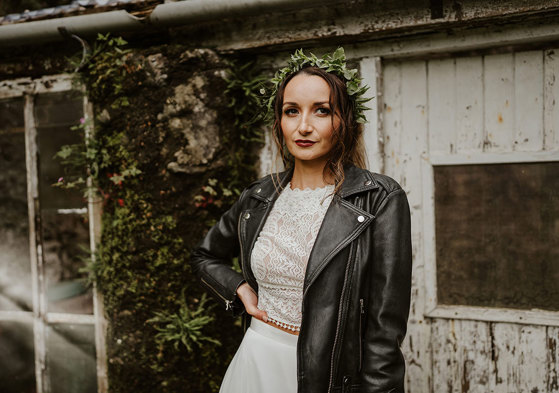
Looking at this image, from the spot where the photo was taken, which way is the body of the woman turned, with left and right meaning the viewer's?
facing the viewer and to the left of the viewer

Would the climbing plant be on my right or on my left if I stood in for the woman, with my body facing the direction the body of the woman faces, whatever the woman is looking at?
on my right

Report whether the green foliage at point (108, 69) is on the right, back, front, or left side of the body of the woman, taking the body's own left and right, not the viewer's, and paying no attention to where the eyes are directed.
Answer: right

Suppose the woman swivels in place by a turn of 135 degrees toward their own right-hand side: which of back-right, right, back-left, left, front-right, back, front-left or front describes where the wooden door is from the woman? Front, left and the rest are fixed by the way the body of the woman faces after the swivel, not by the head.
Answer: front-right

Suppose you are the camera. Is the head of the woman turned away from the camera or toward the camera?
toward the camera

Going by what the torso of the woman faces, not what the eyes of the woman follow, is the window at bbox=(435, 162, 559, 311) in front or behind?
behind

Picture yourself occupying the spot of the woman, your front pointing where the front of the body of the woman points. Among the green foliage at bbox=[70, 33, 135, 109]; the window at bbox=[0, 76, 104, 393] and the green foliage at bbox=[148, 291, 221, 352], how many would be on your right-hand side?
3

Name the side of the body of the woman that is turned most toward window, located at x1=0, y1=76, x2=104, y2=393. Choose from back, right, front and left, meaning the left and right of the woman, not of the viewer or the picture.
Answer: right

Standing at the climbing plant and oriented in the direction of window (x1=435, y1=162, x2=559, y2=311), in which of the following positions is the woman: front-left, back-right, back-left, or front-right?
front-right
